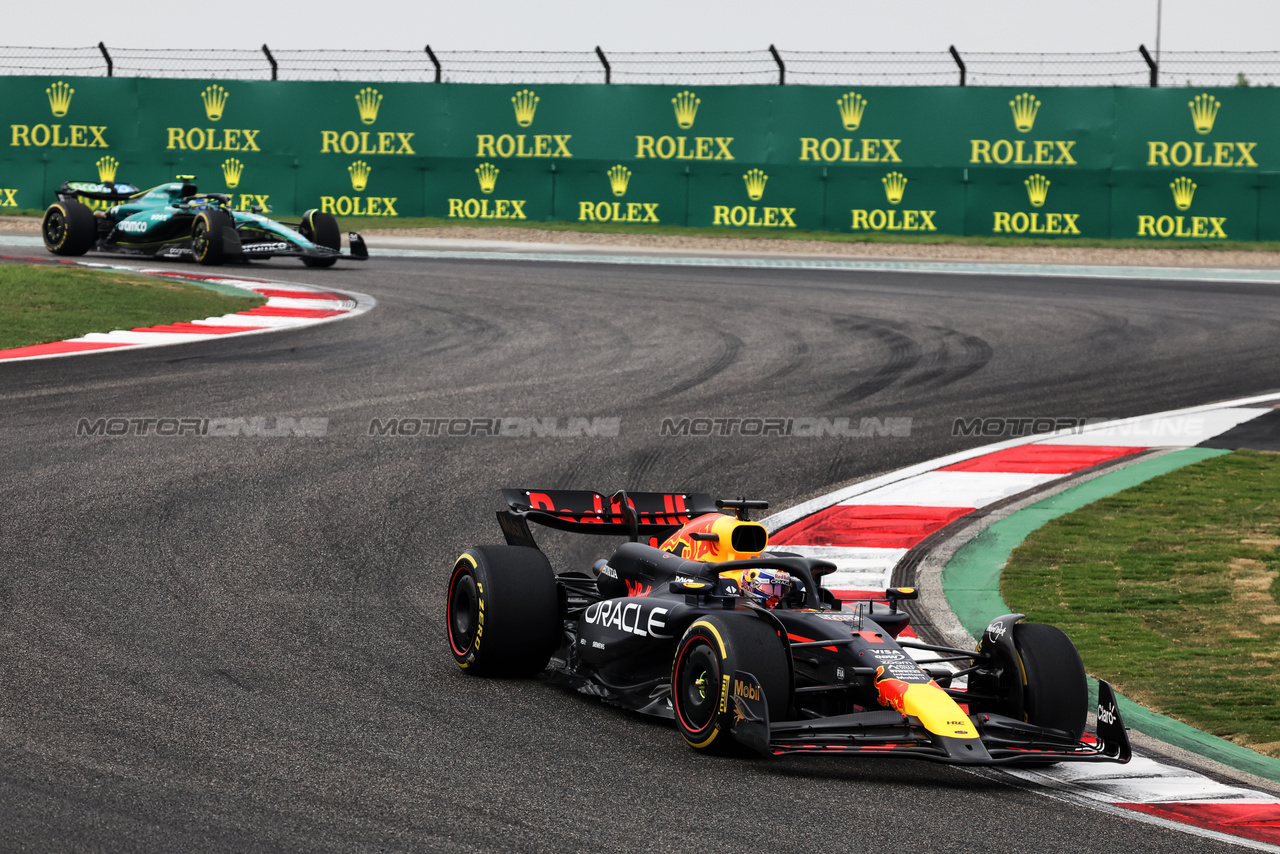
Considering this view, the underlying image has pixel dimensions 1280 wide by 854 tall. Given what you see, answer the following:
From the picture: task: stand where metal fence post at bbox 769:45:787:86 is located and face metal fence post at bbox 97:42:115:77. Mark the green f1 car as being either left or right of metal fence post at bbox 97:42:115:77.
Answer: left

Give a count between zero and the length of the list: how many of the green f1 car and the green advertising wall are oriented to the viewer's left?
0

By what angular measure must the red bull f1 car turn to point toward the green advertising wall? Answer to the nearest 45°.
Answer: approximately 135° to its left

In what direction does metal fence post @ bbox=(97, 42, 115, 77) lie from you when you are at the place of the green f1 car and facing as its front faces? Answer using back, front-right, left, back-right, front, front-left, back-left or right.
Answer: back-left

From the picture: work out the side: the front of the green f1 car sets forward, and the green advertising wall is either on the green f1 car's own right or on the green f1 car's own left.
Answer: on the green f1 car's own left

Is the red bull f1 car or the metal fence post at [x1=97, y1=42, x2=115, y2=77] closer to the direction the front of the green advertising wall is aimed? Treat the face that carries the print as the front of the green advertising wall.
the red bull f1 car

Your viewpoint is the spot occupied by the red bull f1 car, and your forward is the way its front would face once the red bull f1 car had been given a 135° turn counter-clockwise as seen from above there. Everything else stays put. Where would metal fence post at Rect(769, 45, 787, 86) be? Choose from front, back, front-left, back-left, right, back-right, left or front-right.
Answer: front

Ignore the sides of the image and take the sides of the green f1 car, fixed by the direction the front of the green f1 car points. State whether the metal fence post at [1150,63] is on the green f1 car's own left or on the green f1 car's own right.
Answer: on the green f1 car's own left

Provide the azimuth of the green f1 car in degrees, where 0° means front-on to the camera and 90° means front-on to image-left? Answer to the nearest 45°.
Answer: approximately 315°

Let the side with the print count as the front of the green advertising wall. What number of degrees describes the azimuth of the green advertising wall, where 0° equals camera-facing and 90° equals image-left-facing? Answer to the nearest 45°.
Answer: approximately 0°
